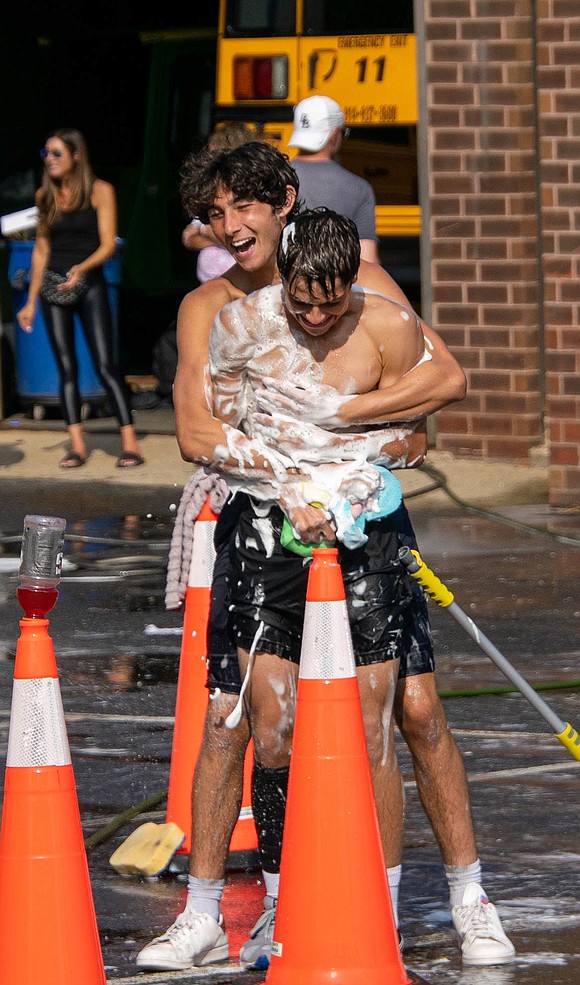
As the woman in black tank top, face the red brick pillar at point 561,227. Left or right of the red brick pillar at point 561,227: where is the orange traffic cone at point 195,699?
right

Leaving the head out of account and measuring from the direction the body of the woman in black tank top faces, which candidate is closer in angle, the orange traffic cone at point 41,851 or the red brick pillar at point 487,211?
the orange traffic cone

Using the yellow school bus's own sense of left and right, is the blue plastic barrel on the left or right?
on its left

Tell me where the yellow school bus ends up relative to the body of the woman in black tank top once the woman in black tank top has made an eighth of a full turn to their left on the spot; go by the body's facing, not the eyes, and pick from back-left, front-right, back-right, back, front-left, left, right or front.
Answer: left

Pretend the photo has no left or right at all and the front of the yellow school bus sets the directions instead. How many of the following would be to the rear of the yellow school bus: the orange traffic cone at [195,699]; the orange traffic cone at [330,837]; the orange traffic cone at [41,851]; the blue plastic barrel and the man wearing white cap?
5

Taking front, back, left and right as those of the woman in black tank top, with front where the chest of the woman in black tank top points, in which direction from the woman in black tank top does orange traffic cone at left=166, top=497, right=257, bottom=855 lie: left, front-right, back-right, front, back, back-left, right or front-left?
front-left

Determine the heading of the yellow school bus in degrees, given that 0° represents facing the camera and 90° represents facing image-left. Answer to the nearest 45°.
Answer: approximately 180°

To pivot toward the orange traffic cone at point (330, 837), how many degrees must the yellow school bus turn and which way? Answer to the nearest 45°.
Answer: approximately 180°

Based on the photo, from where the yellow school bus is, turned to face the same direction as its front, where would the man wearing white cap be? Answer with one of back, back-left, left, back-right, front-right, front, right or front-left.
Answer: back

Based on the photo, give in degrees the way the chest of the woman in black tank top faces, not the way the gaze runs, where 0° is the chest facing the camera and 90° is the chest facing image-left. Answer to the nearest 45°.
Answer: approximately 45°

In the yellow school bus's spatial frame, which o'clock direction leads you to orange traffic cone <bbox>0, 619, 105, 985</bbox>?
The orange traffic cone is roughly at 6 o'clock from the yellow school bus.

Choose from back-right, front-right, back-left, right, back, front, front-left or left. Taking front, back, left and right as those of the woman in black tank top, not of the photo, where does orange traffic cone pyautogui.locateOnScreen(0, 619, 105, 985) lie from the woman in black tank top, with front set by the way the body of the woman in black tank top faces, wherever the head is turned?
front-left

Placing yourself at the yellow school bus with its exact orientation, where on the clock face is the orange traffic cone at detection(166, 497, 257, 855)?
The orange traffic cone is roughly at 6 o'clock from the yellow school bus.
